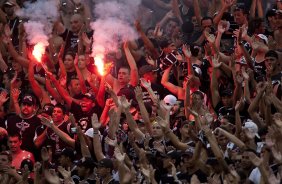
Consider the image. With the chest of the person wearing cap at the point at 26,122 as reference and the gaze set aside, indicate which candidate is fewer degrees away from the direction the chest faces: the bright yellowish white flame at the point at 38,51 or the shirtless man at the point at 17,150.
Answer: the shirtless man

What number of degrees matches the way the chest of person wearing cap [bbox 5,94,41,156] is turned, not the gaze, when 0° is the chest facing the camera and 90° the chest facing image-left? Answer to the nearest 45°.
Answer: approximately 0°

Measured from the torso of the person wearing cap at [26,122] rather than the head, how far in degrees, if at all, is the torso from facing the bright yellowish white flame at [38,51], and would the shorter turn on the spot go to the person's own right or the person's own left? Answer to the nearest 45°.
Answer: approximately 180°

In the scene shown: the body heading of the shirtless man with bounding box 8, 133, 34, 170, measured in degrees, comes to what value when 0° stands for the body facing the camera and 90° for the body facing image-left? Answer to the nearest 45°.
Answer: approximately 45°

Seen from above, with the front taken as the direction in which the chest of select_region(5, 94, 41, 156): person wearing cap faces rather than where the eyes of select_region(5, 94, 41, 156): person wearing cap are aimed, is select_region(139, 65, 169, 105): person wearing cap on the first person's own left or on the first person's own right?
on the first person's own left
